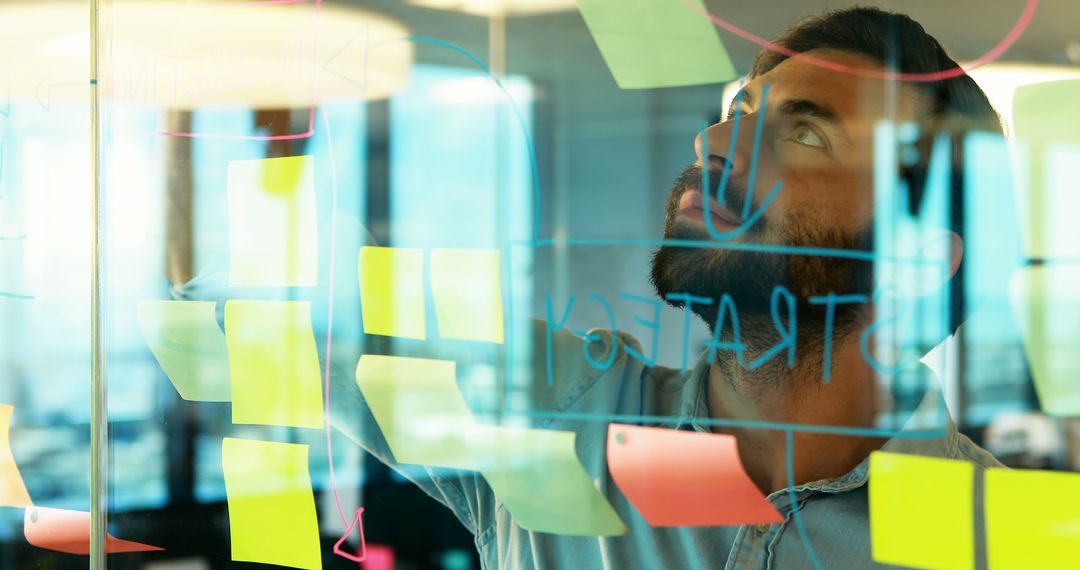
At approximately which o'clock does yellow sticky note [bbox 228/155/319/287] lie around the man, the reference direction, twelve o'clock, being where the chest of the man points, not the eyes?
The yellow sticky note is roughly at 2 o'clock from the man.

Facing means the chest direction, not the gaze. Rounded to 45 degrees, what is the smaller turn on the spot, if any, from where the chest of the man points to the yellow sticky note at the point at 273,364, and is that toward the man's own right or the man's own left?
approximately 45° to the man's own right

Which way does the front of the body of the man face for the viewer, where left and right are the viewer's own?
facing the viewer and to the left of the viewer

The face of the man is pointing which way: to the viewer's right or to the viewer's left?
to the viewer's left

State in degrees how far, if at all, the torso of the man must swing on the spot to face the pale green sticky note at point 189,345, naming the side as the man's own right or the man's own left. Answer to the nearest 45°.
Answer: approximately 45° to the man's own right

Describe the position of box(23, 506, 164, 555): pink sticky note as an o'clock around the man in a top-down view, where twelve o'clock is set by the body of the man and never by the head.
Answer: The pink sticky note is roughly at 2 o'clock from the man.

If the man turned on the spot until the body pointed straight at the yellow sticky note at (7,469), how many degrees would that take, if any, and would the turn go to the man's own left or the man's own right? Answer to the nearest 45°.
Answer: approximately 45° to the man's own right

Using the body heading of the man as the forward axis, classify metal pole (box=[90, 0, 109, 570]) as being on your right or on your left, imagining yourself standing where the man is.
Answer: on your right
